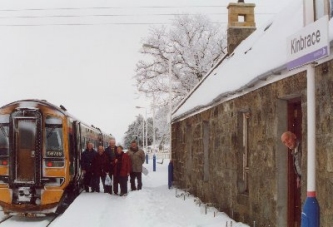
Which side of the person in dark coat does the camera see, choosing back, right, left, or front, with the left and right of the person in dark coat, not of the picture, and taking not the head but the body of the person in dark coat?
front

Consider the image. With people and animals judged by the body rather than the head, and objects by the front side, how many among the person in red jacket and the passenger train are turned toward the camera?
2

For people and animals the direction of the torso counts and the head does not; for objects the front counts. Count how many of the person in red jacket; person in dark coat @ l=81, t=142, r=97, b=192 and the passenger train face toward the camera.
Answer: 3

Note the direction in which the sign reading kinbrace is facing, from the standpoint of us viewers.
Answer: facing the viewer and to the left of the viewer

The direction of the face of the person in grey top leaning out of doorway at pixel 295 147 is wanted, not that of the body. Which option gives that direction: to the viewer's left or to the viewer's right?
to the viewer's left

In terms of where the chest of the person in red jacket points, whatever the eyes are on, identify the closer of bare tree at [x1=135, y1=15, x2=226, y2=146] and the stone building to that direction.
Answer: the stone building

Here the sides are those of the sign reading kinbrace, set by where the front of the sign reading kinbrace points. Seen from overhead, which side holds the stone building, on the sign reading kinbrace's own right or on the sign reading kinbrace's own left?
on the sign reading kinbrace's own right

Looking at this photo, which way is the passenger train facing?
toward the camera
